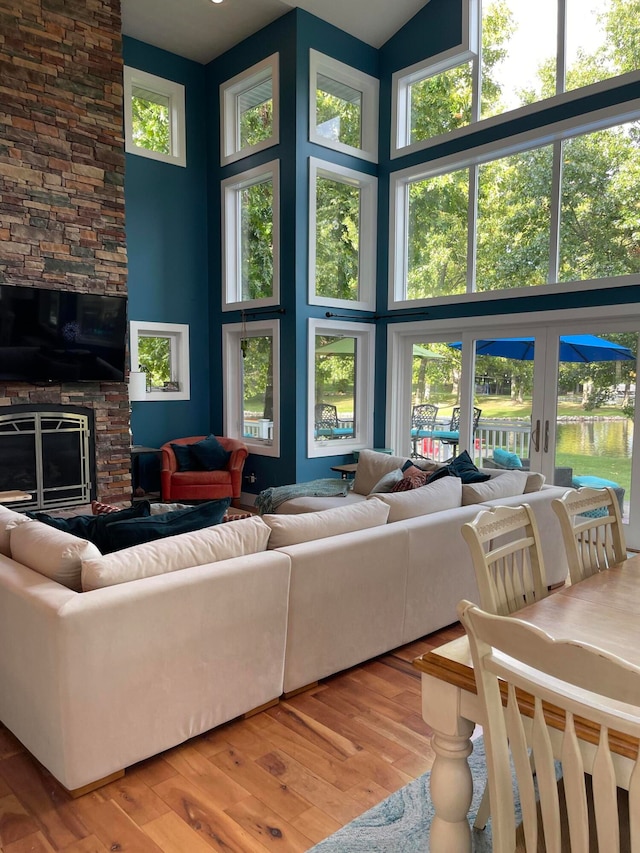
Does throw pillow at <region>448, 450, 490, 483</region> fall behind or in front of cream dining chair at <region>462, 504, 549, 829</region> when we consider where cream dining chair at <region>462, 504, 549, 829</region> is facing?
behind

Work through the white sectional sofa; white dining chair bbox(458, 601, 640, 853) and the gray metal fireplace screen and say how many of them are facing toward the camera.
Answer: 1

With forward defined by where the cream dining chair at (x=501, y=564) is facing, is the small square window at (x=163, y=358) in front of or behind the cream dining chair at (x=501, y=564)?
behind

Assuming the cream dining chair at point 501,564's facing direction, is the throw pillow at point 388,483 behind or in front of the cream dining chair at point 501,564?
behind

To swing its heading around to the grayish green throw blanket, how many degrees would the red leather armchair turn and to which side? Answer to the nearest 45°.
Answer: approximately 45° to its left

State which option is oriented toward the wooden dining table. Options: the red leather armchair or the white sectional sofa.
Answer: the red leather armchair

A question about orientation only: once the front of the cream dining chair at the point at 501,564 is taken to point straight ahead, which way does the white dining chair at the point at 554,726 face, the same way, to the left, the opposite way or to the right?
to the left

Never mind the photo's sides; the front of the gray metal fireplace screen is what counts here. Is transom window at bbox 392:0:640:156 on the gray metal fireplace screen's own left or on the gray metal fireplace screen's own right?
on the gray metal fireplace screen's own left

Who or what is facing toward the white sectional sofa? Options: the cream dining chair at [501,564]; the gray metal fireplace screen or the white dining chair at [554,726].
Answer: the gray metal fireplace screen

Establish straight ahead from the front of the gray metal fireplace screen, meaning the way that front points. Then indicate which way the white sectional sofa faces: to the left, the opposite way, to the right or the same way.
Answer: the opposite way

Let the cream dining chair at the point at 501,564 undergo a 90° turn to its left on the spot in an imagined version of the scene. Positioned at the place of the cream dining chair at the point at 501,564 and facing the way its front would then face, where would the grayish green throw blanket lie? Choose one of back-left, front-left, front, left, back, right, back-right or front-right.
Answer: left

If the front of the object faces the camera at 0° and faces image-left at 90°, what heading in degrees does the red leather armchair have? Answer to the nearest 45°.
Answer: approximately 0°

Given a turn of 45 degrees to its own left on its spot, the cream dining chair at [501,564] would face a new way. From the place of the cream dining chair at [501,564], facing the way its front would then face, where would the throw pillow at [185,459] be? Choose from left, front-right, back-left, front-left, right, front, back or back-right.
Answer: back-left

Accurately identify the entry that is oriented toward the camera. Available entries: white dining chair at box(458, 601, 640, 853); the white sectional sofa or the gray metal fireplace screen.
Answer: the gray metal fireplace screen
